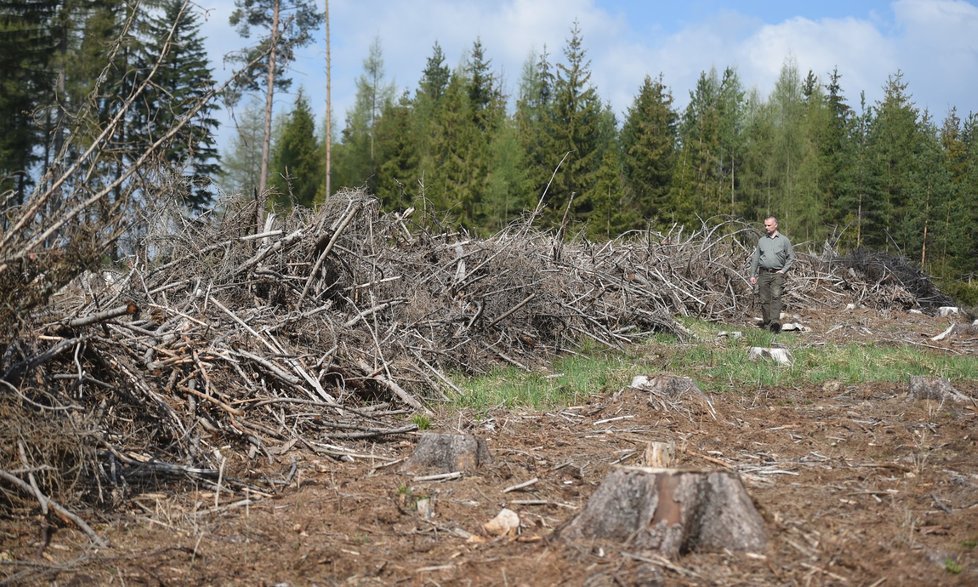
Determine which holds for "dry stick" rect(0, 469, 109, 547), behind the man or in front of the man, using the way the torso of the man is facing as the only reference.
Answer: in front

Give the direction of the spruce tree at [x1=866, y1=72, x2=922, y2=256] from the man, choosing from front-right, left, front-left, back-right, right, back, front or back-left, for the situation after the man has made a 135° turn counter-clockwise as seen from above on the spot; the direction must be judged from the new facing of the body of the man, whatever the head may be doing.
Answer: front-left

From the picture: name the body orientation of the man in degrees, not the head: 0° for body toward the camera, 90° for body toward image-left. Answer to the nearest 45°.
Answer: approximately 0°

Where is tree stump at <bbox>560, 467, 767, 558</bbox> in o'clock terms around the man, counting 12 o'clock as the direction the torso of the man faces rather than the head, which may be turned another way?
The tree stump is roughly at 12 o'clock from the man.

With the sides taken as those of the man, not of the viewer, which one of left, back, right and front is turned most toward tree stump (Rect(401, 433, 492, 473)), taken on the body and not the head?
front

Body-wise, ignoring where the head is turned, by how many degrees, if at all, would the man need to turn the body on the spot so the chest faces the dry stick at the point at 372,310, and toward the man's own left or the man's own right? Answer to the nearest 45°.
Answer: approximately 45° to the man's own right

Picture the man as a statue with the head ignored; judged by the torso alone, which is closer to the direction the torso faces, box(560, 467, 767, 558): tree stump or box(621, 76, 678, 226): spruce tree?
the tree stump

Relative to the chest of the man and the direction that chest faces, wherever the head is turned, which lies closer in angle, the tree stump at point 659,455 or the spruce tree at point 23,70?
the tree stump

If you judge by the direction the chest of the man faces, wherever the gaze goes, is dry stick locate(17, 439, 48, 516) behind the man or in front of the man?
in front

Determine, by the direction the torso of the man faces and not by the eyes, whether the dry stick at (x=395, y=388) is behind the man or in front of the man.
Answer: in front

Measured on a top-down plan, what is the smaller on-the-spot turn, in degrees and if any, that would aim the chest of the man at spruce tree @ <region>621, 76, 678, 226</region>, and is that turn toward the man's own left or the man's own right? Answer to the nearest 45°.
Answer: approximately 180°

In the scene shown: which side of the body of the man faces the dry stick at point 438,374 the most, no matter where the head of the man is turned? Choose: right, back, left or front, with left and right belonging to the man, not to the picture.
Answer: front
